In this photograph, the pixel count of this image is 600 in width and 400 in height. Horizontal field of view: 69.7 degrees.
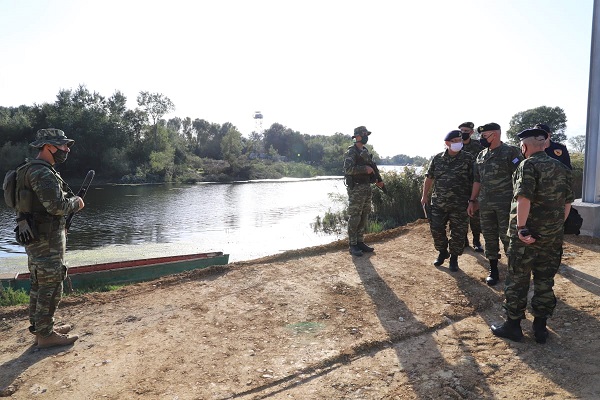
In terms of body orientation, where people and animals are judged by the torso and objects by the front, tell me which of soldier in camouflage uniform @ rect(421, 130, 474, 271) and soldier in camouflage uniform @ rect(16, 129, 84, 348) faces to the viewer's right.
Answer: soldier in camouflage uniform @ rect(16, 129, 84, 348)

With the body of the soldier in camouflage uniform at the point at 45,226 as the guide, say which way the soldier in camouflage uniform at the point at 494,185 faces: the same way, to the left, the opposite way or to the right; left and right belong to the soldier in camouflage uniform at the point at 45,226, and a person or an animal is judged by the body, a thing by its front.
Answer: the opposite way

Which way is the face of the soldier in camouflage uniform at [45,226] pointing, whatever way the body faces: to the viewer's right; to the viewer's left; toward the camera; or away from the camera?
to the viewer's right

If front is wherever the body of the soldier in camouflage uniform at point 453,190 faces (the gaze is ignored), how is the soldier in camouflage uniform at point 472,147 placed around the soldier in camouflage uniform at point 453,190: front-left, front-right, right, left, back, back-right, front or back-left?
back

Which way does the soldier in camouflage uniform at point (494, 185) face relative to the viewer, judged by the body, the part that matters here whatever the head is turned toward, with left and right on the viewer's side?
facing the viewer and to the left of the viewer

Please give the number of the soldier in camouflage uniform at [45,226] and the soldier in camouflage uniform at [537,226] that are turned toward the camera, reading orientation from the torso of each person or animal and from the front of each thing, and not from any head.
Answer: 0

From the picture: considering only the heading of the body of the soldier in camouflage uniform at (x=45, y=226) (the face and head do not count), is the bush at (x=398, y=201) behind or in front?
in front

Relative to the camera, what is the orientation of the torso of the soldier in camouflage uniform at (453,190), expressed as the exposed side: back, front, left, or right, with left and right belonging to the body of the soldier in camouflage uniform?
front

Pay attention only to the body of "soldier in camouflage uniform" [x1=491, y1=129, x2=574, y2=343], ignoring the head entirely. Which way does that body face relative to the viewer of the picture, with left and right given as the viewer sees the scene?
facing away from the viewer and to the left of the viewer

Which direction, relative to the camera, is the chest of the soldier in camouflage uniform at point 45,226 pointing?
to the viewer's right

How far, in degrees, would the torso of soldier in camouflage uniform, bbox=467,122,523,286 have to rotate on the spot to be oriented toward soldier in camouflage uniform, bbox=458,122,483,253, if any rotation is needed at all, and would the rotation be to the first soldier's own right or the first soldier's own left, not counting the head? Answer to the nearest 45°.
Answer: approximately 135° to the first soldier's own right
